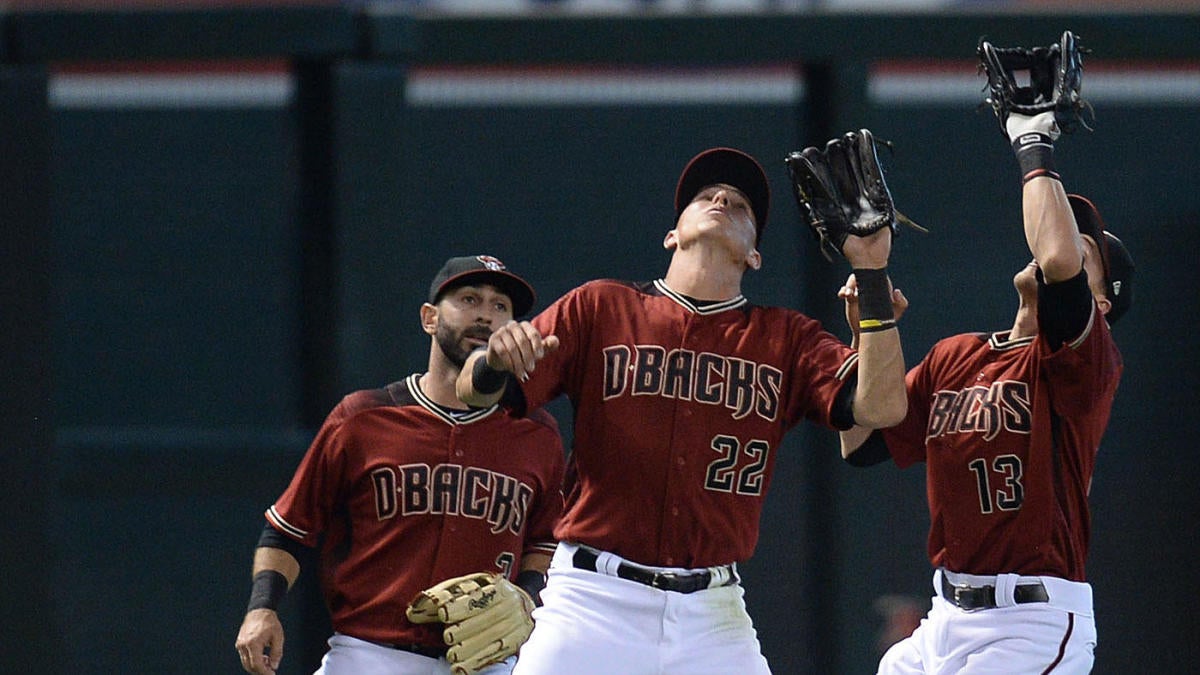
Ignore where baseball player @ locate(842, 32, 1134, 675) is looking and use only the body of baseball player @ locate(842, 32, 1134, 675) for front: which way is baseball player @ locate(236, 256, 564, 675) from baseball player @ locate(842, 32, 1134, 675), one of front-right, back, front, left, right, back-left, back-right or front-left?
front-right

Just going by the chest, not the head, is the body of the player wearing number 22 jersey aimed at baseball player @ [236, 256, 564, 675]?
no

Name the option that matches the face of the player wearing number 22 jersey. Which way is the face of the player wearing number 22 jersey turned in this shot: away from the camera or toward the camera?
toward the camera

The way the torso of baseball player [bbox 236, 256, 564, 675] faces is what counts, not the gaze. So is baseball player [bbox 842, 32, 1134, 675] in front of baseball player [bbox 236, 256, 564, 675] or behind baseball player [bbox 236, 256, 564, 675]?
in front

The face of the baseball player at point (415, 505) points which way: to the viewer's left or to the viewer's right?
to the viewer's right

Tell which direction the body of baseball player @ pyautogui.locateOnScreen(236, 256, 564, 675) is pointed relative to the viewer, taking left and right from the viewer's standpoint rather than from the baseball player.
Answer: facing the viewer and to the right of the viewer

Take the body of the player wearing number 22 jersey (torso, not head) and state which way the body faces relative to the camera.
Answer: toward the camera

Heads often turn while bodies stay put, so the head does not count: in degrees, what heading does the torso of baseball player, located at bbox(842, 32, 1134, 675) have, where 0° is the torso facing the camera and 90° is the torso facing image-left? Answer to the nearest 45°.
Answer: approximately 45°

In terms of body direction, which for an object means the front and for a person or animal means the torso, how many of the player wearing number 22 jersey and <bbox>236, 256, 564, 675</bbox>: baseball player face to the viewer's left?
0

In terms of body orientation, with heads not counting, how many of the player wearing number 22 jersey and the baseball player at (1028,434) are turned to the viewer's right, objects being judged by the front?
0
